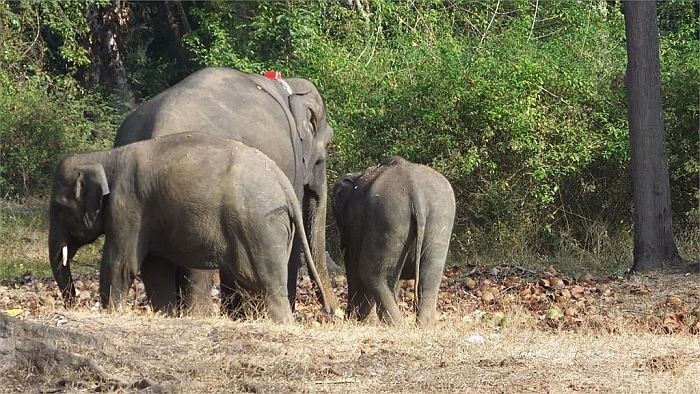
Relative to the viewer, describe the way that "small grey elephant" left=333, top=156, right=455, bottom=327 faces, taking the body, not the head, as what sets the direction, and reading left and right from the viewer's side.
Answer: facing away from the viewer and to the left of the viewer

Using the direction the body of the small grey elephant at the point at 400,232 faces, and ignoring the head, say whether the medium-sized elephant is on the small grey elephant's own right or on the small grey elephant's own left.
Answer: on the small grey elephant's own left

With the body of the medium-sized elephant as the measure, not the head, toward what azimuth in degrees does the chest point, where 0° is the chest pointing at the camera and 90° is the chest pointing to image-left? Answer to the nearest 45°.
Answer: approximately 90°

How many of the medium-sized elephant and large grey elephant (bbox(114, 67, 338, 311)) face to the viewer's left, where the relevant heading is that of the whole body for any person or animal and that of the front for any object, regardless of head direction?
1

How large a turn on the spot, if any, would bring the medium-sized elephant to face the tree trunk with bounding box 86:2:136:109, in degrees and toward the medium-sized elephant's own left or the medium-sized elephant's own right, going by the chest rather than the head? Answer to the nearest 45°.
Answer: approximately 90° to the medium-sized elephant's own right

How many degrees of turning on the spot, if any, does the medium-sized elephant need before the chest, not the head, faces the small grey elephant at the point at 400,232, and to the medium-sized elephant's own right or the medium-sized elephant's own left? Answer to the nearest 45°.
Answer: approximately 180°

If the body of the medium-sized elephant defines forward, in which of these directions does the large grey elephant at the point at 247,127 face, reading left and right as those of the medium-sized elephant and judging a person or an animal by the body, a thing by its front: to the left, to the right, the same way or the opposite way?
the opposite way

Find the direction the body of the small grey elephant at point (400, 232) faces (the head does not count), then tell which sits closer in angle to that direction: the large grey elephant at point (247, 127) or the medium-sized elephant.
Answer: the large grey elephant

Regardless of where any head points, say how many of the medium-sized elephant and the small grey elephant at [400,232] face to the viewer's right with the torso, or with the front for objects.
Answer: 0

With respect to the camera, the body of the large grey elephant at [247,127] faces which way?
to the viewer's right

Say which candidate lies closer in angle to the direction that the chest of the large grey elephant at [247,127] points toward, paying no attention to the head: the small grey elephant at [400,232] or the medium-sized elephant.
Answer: the small grey elephant

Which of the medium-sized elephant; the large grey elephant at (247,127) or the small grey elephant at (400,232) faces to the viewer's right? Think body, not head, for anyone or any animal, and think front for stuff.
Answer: the large grey elephant at (247,127)

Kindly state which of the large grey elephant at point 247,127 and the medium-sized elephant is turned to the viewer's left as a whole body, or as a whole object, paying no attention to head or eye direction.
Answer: the medium-sized elephant
